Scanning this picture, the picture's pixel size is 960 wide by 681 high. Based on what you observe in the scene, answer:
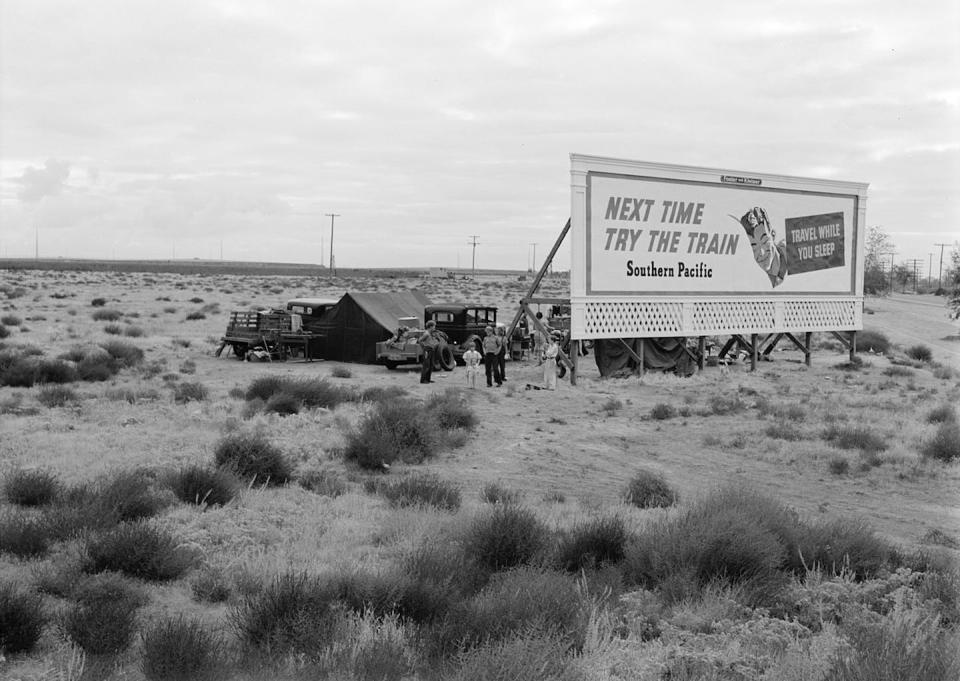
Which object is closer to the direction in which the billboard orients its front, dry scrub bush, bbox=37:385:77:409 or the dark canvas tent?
the dry scrub bush

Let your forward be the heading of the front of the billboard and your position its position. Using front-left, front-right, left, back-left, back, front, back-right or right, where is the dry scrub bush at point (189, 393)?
right

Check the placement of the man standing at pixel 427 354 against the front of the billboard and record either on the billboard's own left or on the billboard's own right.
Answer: on the billboard's own right

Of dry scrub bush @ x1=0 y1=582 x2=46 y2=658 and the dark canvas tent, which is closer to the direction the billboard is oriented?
the dry scrub bush

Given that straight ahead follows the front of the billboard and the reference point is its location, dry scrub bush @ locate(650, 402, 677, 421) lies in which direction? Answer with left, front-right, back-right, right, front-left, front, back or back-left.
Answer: front-right

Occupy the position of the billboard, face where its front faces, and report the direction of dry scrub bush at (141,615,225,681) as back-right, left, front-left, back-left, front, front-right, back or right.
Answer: front-right

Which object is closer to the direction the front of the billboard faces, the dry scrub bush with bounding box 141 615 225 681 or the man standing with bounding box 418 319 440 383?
the dry scrub bush

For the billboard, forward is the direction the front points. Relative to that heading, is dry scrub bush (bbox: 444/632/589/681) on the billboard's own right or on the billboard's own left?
on the billboard's own right

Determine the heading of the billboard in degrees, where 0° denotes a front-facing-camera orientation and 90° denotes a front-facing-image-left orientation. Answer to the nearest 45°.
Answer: approximately 315°

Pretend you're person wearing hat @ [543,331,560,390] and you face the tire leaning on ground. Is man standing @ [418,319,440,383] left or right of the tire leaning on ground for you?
left

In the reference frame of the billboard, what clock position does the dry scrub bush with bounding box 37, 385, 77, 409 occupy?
The dry scrub bush is roughly at 3 o'clock from the billboard.

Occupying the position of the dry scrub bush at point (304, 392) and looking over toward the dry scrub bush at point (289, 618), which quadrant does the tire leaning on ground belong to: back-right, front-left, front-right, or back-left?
back-left

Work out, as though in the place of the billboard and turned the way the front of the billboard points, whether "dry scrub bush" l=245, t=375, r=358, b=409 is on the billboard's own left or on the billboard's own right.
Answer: on the billboard's own right

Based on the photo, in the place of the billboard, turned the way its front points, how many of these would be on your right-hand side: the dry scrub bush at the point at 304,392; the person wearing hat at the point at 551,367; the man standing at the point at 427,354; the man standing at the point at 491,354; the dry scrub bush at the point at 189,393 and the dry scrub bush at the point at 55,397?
6

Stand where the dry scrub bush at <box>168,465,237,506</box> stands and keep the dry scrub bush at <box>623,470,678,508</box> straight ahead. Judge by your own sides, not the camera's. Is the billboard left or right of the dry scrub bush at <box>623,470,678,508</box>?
left

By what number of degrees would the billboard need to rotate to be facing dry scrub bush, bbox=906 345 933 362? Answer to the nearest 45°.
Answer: approximately 90° to its left
